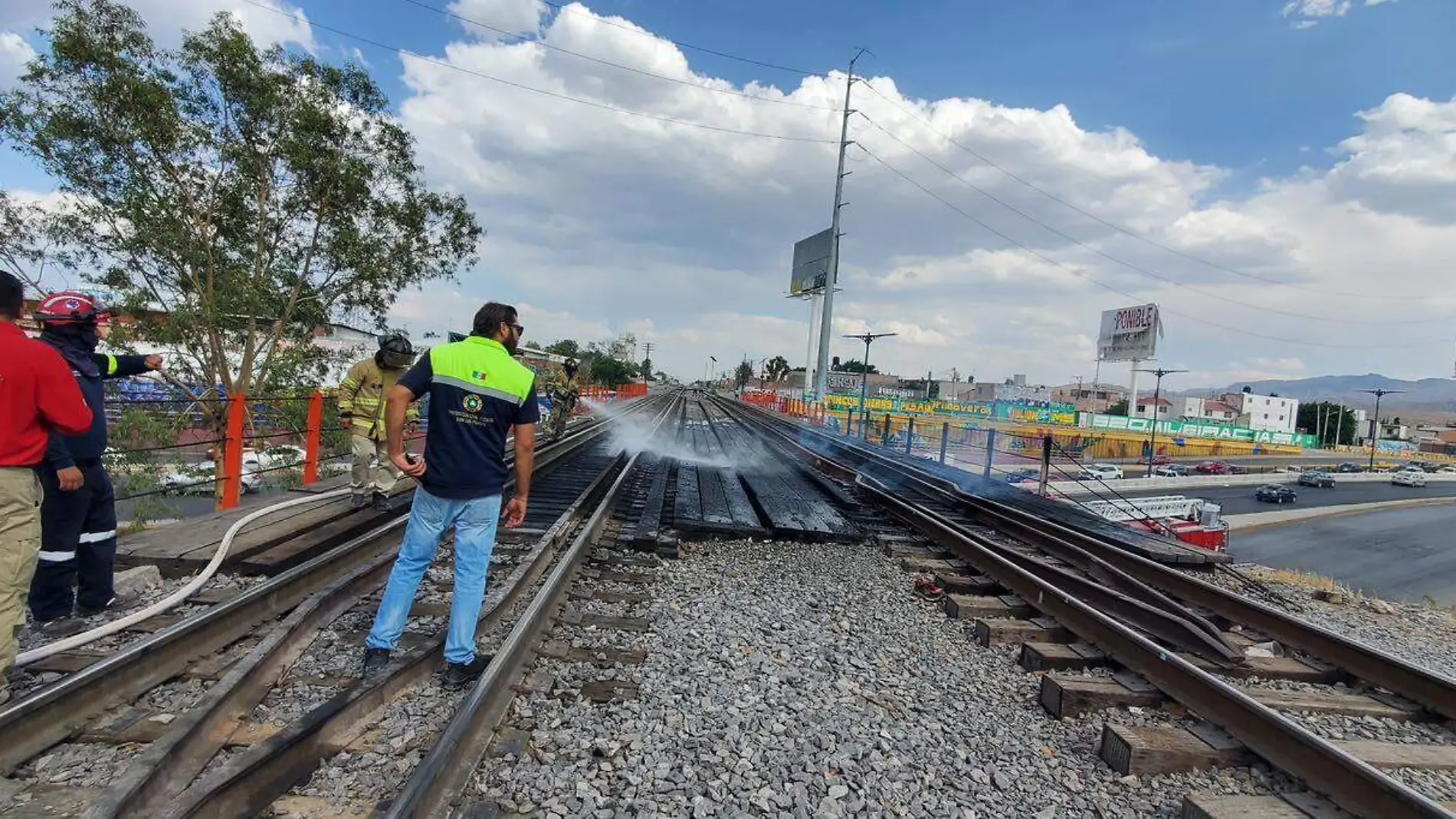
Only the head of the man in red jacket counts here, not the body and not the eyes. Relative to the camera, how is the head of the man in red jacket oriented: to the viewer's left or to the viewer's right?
to the viewer's right

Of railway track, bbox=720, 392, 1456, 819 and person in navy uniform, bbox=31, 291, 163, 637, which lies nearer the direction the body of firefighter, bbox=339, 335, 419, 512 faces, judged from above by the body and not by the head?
the railway track

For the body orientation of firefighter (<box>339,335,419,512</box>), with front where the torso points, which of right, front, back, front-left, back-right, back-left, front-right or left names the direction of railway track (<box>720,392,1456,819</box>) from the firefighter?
front

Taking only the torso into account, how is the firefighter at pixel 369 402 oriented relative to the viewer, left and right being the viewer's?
facing the viewer and to the right of the viewer

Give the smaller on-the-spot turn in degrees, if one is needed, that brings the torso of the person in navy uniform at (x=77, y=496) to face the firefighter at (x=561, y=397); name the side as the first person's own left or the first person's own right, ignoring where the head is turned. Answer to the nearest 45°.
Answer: approximately 45° to the first person's own left

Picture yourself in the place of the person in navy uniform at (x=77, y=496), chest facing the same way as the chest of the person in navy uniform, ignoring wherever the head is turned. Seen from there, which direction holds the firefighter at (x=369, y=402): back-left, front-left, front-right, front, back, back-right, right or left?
front-left

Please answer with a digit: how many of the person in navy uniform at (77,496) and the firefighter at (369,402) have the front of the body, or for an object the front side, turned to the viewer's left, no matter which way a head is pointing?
0

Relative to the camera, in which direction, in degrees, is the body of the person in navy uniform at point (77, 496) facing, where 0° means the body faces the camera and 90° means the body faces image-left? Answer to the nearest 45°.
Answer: approximately 270°

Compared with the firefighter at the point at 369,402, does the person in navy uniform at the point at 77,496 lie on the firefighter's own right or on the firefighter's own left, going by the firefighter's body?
on the firefighter's own right
